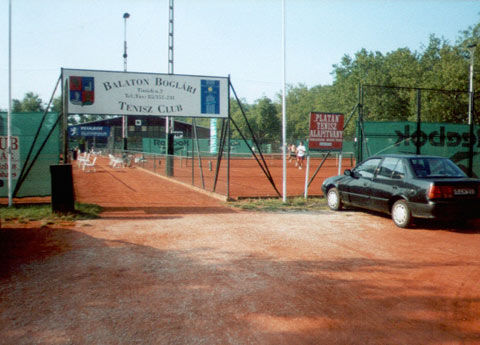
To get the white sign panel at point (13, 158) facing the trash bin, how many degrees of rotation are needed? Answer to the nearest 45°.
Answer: approximately 45° to its left

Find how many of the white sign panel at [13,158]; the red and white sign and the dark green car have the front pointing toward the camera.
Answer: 2

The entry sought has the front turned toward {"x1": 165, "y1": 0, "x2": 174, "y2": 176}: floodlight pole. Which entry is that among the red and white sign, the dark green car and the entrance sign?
the dark green car

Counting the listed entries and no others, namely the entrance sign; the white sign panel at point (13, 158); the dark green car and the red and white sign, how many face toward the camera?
3

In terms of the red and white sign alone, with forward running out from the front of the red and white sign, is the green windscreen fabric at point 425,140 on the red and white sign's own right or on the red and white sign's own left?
on the red and white sign's own left

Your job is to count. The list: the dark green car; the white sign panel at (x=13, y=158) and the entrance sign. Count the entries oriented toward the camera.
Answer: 2

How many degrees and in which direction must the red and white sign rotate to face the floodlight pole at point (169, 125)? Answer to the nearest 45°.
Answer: approximately 135° to its right

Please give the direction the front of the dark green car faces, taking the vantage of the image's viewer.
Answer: facing away from the viewer and to the left of the viewer

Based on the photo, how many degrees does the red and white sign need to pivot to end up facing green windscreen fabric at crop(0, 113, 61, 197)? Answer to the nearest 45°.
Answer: approximately 45° to its right

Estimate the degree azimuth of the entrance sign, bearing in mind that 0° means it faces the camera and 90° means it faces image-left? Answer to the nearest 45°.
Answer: approximately 0°

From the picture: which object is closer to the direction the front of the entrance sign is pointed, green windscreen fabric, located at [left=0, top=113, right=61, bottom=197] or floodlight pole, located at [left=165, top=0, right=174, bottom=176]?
the green windscreen fabric
